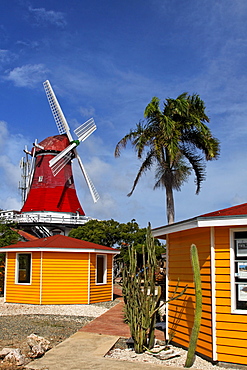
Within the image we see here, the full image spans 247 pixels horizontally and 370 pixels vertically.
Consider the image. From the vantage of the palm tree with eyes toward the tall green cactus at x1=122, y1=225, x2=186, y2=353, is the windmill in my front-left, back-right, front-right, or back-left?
back-right

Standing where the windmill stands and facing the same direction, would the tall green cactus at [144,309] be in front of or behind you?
in front

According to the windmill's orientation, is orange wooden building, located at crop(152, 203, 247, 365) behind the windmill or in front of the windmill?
in front
